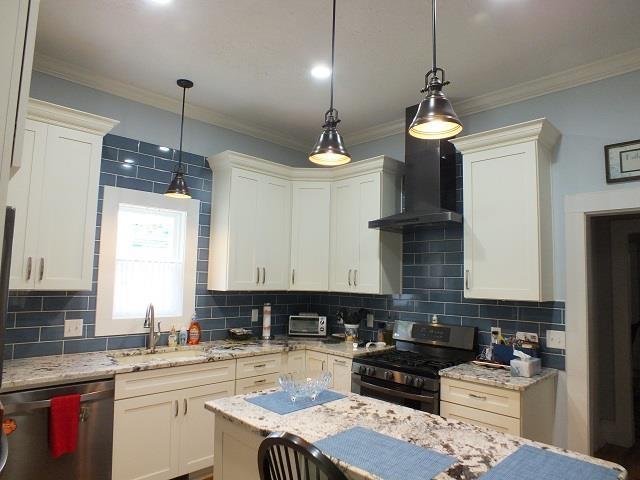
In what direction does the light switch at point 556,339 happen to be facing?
toward the camera

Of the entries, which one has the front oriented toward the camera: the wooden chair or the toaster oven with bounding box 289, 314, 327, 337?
the toaster oven

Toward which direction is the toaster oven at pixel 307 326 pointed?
toward the camera

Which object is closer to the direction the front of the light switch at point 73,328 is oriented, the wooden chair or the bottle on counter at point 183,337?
the wooden chair

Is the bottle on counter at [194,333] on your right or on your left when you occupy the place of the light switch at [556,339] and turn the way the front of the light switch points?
on your right

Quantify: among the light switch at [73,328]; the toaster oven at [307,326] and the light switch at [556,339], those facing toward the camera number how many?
3

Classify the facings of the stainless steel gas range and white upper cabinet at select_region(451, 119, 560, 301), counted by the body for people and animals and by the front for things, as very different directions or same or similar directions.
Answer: same or similar directions

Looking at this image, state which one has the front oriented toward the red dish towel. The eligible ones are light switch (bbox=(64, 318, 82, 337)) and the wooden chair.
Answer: the light switch

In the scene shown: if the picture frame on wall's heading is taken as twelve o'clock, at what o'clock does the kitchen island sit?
The kitchen island is roughly at 1 o'clock from the picture frame on wall.

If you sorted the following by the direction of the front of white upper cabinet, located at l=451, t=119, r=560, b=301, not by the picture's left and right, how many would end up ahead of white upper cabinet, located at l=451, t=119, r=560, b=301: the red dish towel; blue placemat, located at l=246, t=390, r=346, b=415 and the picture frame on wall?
2

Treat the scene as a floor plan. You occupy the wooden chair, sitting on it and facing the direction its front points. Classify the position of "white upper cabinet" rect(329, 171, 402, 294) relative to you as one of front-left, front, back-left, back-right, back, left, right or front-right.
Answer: front-left

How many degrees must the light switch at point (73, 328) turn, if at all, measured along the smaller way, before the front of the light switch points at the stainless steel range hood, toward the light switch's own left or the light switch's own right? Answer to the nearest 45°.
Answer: approximately 90° to the light switch's own left

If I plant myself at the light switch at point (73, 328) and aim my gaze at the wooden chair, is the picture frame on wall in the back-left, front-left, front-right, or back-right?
front-left

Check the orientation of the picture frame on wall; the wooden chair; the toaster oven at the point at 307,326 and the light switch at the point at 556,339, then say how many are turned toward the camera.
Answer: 3

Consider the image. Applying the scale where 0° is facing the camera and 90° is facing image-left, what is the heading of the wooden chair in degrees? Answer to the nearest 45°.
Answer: approximately 225°

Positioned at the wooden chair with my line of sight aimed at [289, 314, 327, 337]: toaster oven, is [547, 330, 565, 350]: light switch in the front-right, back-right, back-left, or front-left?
front-right

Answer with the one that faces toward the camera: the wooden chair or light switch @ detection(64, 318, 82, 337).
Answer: the light switch

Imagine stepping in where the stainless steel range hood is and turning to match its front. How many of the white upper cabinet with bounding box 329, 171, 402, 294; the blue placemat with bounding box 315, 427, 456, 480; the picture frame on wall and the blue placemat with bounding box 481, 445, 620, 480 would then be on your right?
1
